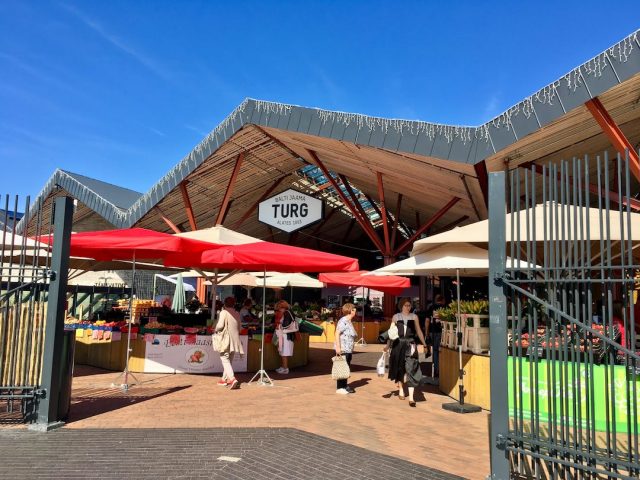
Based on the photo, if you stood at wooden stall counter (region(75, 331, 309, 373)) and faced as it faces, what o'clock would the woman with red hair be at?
The woman with red hair is roughly at 9 o'clock from the wooden stall counter.

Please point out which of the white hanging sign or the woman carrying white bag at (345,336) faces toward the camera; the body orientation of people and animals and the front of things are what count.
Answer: the white hanging sign

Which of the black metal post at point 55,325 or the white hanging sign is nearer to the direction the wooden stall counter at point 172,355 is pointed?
the black metal post

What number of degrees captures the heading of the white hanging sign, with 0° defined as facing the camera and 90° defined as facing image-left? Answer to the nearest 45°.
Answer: approximately 0°

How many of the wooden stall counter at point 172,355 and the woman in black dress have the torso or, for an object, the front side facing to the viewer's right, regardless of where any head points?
0

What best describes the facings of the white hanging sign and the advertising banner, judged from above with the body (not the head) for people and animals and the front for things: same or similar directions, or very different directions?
same or similar directions

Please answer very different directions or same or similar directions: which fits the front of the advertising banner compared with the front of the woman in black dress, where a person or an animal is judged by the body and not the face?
same or similar directions

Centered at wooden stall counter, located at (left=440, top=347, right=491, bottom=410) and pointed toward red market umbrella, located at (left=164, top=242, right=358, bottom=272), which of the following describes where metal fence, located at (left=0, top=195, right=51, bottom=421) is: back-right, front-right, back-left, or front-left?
front-left

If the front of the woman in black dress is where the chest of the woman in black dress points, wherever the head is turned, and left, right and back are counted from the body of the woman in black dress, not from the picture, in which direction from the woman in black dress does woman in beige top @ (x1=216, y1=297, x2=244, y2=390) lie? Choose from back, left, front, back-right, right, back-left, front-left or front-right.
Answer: right

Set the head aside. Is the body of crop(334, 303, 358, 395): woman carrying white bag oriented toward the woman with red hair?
no

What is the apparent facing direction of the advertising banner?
toward the camera

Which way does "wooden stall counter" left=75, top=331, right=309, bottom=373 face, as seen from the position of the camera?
facing the viewer

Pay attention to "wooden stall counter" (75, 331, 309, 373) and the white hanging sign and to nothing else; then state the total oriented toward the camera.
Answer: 2

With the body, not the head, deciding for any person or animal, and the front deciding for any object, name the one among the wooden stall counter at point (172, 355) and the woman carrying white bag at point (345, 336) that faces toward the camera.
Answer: the wooden stall counter

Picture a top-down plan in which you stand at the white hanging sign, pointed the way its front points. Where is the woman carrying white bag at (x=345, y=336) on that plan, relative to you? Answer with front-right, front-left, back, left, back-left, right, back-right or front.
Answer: front

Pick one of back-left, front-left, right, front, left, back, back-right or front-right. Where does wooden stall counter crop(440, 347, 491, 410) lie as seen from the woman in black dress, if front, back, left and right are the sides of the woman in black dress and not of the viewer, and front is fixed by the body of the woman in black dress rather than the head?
left
